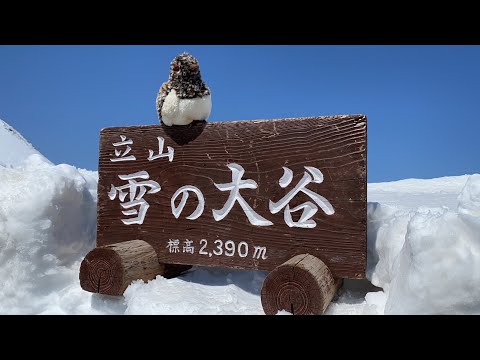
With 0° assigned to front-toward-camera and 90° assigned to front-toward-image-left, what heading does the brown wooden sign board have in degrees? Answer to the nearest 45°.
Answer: approximately 45°

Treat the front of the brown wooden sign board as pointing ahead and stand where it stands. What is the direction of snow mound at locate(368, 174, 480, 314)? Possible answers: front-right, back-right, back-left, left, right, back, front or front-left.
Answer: left

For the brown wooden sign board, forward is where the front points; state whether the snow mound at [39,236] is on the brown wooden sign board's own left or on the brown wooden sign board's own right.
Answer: on the brown wooden sign board's own right
